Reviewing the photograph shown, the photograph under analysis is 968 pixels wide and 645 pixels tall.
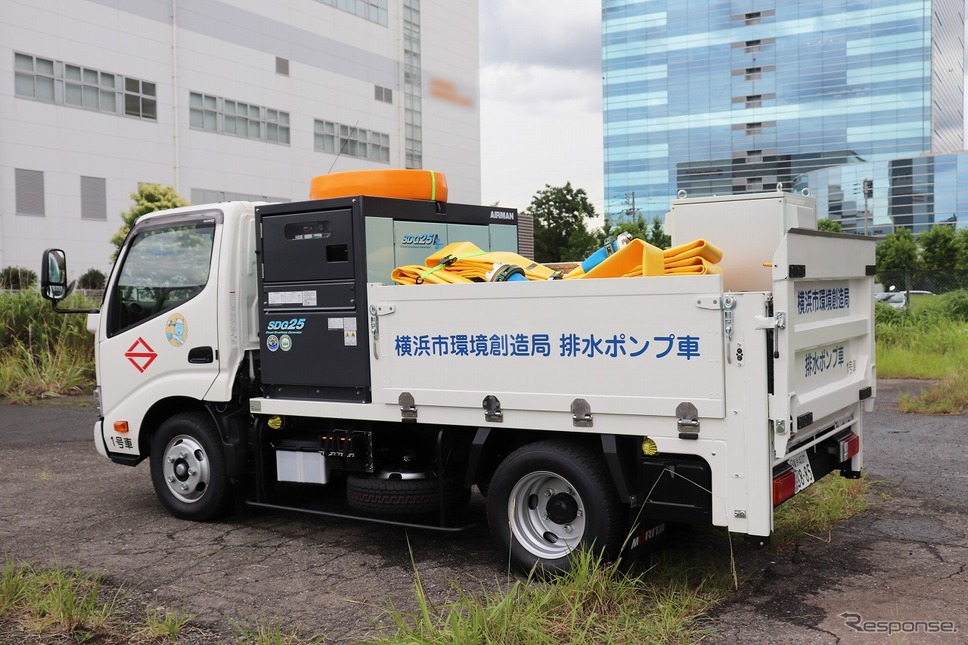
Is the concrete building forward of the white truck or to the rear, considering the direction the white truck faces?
forward

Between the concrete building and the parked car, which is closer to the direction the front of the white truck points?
the concrete building

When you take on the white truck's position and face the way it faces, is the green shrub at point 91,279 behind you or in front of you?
in front

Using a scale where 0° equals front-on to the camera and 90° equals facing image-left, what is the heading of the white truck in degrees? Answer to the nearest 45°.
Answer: approximately 135°

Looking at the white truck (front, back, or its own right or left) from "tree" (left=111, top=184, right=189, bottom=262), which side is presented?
front

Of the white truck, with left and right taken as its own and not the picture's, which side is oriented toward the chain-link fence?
right

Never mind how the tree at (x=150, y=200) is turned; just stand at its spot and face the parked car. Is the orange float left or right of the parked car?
right

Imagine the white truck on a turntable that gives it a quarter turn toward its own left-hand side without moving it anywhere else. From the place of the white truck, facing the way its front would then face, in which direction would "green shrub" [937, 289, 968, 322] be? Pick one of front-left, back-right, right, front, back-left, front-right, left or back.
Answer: back
